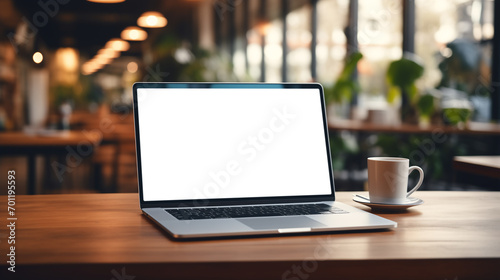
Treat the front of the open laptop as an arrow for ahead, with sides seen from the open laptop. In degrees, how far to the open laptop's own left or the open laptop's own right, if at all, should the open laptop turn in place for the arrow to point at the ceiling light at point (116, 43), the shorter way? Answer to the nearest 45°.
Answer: approximately 180°

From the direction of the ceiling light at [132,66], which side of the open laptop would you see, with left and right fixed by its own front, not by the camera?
back

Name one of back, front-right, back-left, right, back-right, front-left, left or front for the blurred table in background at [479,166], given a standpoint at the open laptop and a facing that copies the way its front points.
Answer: back-left

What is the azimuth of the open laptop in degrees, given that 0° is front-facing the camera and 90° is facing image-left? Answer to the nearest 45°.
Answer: approximately 0°

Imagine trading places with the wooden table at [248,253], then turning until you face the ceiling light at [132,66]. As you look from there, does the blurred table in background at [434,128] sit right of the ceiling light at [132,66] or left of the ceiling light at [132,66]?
right

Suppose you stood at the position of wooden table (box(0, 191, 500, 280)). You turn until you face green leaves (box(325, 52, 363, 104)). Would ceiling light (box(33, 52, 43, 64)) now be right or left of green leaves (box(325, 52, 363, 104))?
left

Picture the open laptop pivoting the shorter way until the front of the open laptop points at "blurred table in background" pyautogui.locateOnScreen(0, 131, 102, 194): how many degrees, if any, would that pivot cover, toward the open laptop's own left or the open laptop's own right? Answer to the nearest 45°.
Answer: approximately 135° to the open laptop's own right

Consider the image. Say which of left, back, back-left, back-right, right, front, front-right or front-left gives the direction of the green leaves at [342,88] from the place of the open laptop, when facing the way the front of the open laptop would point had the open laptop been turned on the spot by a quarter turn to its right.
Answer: right

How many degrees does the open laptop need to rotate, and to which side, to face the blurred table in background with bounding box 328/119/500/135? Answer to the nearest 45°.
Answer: approximately 135° to its left

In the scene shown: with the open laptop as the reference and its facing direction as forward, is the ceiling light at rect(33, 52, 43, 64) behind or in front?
behind

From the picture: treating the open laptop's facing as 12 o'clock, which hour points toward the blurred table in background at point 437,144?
The blurred table in background is roughly at 7 o'clock from the open laptop.
